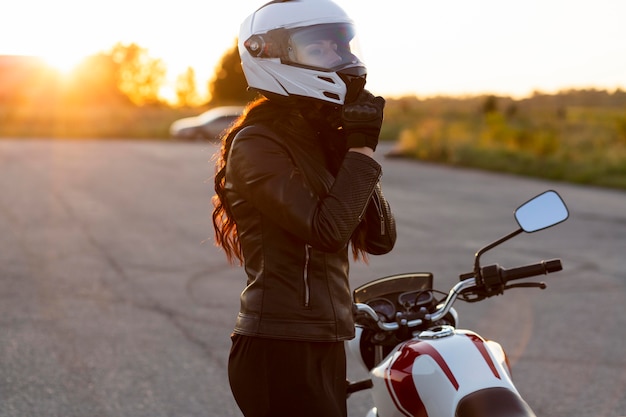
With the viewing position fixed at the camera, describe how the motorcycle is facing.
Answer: facing away from the viewer and to the left of the viewer

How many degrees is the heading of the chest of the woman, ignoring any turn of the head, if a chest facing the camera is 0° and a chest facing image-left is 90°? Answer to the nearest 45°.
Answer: approximately 315°

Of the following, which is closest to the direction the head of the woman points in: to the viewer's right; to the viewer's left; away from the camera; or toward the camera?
to the viewer's right

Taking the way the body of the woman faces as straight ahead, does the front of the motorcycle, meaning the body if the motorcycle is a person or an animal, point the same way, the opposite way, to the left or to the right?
the opposite way
